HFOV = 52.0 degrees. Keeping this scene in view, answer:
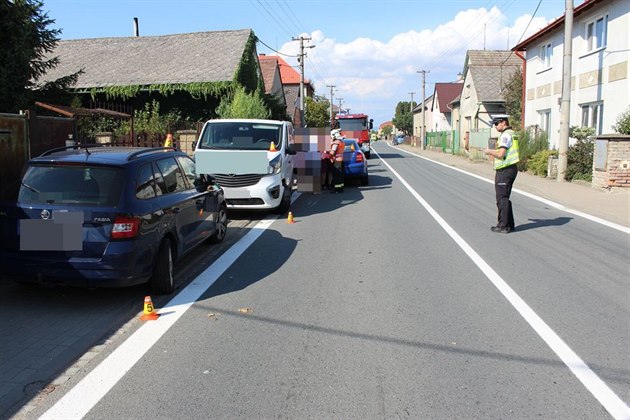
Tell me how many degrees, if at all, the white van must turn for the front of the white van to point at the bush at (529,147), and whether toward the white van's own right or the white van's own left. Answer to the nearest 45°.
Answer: approximately 135° to the white van's own left

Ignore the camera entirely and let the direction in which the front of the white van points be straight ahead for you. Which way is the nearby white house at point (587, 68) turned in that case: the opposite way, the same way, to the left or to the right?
to the right

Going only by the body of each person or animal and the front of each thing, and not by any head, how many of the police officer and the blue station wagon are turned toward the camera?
0

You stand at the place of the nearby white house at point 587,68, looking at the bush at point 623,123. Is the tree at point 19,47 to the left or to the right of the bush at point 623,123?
right

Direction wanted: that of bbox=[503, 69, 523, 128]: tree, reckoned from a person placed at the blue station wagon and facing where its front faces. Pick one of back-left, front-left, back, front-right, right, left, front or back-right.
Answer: front

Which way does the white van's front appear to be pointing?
toward the camera

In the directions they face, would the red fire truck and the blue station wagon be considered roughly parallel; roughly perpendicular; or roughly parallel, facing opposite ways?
roughly parallel, facing opposite ways

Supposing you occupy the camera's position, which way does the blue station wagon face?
facing away from the viewer and to the right of the viewer

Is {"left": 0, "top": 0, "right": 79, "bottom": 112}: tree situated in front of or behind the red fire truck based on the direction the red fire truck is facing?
in front

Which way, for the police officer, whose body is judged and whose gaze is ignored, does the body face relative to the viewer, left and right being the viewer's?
facing to the left of the viewer

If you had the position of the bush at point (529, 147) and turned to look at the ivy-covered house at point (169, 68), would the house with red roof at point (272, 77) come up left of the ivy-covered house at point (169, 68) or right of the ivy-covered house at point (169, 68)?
right

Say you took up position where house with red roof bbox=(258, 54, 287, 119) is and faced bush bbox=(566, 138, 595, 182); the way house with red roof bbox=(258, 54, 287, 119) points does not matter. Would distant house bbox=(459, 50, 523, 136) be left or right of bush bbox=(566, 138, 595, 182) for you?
left

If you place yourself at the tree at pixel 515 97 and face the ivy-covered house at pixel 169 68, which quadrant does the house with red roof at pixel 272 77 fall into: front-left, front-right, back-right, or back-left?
front-right

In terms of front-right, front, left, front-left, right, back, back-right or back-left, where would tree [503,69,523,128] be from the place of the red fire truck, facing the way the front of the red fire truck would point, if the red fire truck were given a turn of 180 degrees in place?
right

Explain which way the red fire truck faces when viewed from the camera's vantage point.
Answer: facing the viewer

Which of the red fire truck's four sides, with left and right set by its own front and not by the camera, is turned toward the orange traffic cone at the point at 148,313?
front

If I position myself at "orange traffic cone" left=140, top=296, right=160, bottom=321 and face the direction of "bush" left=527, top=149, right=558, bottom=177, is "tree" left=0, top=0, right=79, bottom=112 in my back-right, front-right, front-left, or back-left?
front-left
